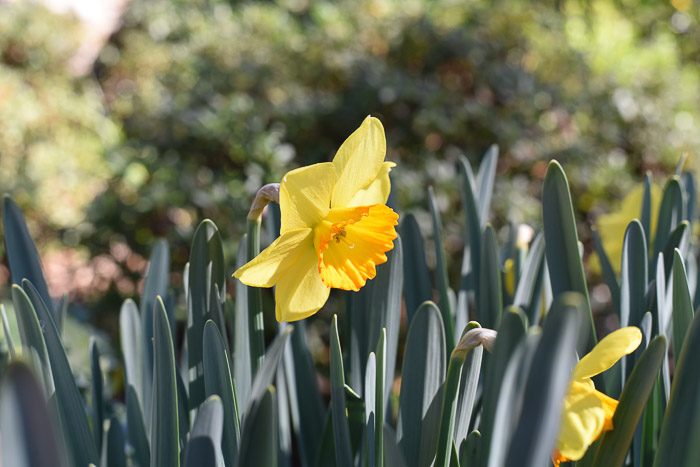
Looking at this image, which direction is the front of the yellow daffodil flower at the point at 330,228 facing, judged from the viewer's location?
facing the viewer and to the right of the viewer

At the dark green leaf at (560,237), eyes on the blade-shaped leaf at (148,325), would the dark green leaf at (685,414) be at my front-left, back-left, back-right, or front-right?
back-left

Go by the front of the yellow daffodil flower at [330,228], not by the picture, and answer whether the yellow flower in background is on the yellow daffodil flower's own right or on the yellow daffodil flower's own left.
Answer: on the yellow daffodil flower's own left
